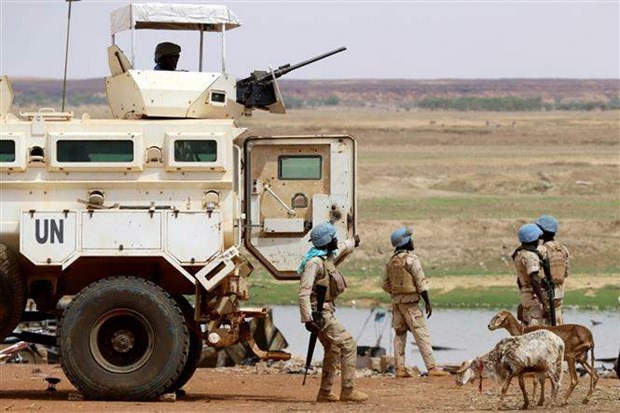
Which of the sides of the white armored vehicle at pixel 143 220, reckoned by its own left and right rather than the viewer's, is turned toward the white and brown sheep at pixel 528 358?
back

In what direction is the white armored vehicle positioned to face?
to the viewer's left

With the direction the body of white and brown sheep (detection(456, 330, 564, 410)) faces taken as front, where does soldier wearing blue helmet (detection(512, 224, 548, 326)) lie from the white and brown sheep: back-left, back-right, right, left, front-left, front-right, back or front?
right

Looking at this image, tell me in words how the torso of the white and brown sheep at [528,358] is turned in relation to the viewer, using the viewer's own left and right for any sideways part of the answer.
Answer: facing to the left of the viewer

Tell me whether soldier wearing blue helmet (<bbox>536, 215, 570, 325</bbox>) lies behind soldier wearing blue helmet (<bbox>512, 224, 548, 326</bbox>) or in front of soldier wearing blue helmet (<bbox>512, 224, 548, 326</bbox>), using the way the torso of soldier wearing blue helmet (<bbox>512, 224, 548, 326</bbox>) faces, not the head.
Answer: in front

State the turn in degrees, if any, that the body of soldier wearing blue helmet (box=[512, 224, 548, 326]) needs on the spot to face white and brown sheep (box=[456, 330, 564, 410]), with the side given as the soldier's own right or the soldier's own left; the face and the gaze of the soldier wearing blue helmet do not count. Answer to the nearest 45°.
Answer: approximately 135° to the soldier's own right
